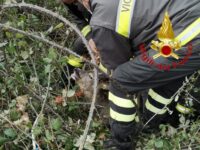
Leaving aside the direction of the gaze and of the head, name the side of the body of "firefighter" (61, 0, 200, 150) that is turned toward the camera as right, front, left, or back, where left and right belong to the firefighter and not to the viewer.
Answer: left

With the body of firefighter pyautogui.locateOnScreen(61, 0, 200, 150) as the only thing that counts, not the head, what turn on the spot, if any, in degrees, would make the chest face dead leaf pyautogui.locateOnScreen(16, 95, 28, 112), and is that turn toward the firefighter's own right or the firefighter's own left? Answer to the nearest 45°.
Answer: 0° — they already face it
